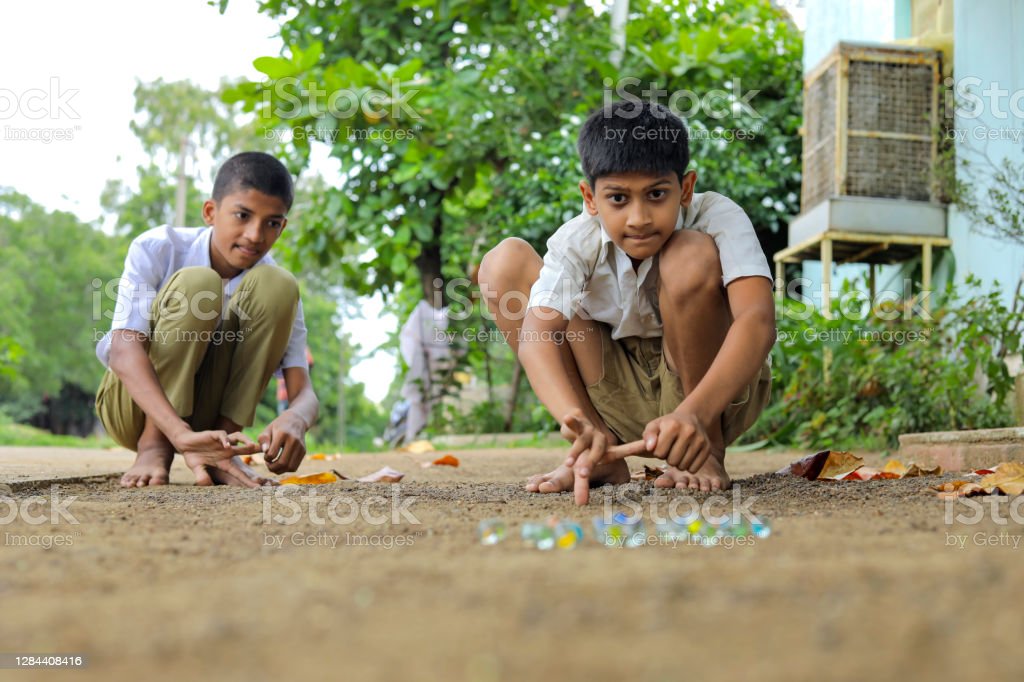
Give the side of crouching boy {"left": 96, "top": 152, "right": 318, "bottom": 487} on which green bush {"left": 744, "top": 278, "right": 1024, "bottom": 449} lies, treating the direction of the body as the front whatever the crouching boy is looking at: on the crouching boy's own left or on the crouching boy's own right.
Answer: on the crouching boy's own left

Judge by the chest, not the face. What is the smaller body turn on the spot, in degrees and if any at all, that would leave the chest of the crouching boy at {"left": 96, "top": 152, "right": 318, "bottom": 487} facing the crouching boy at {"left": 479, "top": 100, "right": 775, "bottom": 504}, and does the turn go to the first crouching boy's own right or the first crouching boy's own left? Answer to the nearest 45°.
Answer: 0° — they already face them

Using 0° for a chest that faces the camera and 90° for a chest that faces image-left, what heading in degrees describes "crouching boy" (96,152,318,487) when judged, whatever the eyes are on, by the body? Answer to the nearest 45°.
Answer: approximately 315°
